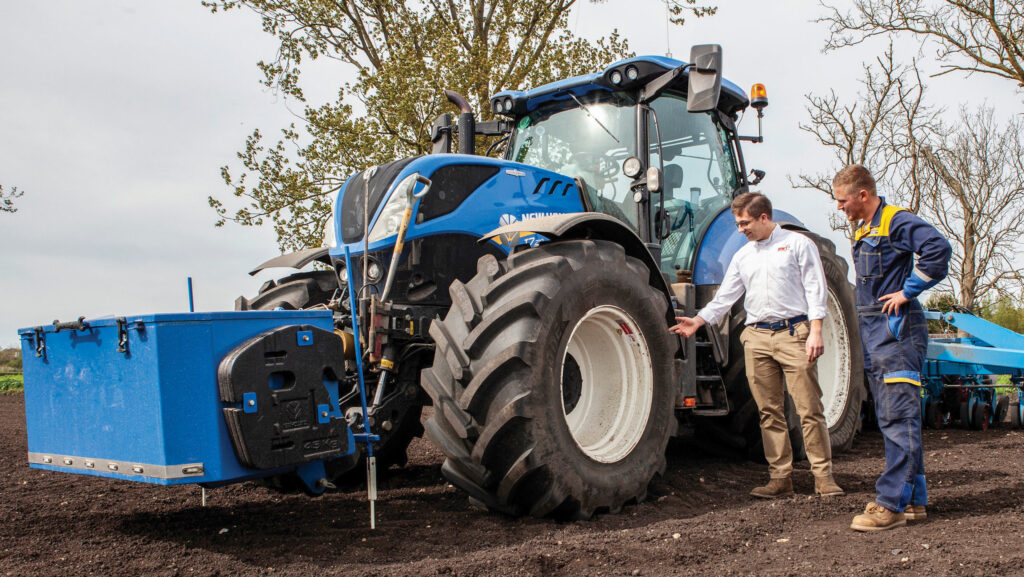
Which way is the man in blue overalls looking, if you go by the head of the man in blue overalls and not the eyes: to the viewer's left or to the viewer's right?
to the viewer's left

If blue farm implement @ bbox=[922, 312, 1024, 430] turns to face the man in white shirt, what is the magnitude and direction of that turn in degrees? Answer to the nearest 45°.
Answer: approximately 45° to its left

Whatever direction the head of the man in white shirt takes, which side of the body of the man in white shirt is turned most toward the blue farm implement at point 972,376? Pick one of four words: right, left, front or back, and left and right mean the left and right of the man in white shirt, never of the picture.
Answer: back

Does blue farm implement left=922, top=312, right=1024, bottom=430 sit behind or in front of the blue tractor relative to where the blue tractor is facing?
behind

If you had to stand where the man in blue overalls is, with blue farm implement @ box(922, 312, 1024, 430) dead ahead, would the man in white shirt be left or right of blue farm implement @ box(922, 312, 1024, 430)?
left

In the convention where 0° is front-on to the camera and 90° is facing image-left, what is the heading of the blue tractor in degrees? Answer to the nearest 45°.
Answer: approximately 45°

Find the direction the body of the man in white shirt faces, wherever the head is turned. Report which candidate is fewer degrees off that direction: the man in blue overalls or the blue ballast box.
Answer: the blue ballast box

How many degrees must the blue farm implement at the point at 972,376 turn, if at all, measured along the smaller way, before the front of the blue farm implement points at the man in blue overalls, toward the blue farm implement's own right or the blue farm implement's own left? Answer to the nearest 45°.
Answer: approximately 45° to the blue farm implement's own left
